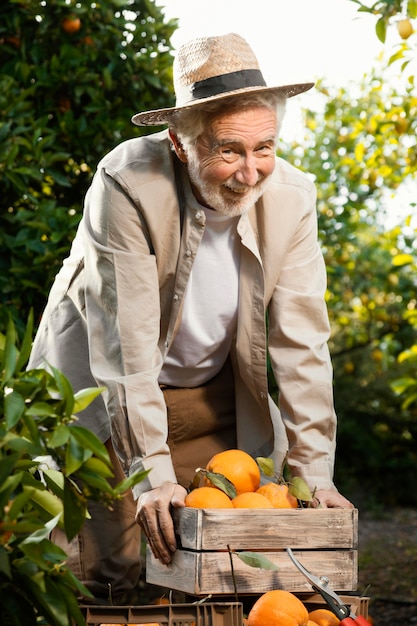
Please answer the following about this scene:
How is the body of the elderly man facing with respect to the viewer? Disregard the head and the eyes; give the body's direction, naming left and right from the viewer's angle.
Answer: facing the viewer and to the right of the viewer

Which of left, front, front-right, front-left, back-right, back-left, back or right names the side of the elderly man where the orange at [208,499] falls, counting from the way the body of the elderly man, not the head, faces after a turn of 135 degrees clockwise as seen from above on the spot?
left

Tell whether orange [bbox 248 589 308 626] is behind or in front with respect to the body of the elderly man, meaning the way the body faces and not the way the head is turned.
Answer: in front

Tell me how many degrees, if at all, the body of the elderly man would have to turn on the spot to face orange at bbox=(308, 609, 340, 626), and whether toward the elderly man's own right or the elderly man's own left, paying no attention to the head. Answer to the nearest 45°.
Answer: approximately 45° to the elderly man's own right

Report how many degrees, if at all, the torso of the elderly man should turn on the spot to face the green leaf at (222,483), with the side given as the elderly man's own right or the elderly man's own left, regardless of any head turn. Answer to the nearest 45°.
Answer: approximately 45° to the elderly man's own right
